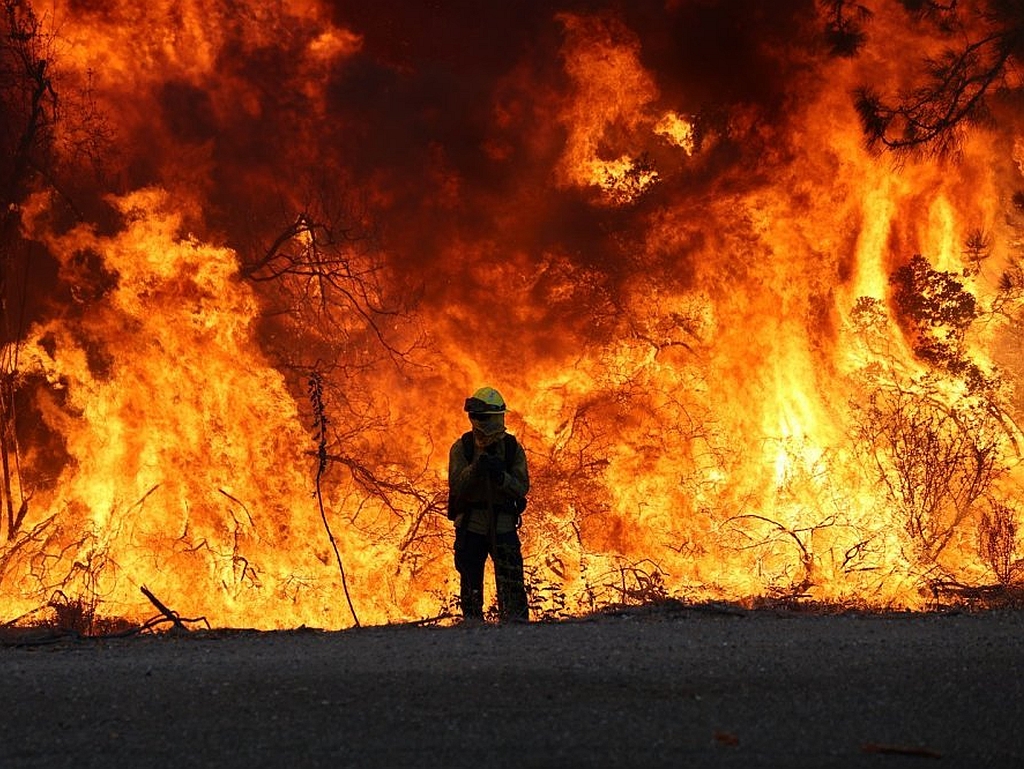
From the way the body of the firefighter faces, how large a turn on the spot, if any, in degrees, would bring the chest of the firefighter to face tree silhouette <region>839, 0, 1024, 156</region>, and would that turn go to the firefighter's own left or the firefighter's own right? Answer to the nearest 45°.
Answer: approximately 90° to the firefighter's own left

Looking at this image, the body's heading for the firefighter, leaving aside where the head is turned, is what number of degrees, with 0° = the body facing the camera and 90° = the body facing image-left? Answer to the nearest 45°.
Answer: approximately 0°
